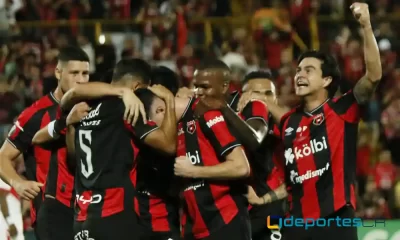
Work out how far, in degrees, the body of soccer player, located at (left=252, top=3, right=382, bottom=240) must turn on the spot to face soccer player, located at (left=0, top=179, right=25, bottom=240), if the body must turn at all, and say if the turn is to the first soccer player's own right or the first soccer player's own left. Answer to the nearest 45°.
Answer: approximately 45° to the first soccer player's own right

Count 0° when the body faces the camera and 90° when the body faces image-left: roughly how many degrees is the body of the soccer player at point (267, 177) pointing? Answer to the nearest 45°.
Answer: approximately 45°

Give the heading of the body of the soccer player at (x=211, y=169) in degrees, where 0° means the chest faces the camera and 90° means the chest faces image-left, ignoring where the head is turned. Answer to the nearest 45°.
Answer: approximately 45°

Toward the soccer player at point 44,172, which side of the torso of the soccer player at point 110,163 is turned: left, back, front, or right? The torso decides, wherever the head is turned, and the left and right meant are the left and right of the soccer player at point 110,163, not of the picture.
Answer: left

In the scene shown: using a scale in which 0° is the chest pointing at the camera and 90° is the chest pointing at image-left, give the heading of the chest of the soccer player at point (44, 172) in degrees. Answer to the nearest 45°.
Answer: approximately 315°
